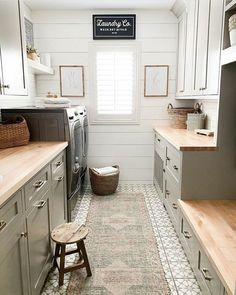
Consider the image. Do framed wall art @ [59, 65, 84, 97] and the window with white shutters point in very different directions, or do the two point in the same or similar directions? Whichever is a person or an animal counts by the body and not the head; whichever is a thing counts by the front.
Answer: same or similar directions

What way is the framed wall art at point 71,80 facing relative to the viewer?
toward the camera

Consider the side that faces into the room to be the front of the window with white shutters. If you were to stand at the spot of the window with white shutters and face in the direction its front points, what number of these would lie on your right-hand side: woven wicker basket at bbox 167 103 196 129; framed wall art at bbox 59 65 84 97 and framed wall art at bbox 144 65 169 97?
1

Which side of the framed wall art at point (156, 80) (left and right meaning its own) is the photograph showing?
front

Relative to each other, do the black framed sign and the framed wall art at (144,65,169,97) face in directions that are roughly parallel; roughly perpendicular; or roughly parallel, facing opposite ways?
roughly parallel

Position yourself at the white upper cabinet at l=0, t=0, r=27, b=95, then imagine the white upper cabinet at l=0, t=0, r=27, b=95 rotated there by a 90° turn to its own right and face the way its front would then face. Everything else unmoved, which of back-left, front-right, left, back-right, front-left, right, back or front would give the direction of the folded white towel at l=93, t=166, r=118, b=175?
back

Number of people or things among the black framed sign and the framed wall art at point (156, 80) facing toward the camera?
2

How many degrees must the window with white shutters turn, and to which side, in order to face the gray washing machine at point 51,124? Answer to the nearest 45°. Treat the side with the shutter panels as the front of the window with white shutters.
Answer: approximately 45° to its right

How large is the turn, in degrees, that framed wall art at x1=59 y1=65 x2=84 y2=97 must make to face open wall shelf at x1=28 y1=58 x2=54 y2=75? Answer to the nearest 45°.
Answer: approximately 45° to its right

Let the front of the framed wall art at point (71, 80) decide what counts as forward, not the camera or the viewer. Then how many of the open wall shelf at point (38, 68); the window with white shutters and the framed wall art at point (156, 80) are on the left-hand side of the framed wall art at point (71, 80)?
2

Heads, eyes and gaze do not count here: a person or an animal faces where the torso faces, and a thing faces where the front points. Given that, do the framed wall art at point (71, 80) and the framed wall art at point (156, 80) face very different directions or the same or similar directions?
same or similar directions

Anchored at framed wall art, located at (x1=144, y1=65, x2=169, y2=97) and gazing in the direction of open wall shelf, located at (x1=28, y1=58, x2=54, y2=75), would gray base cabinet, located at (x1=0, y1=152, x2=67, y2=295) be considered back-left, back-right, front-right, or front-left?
front-left

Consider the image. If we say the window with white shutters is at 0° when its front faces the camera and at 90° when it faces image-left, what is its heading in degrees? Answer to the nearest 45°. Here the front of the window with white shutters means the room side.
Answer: approximately 0°

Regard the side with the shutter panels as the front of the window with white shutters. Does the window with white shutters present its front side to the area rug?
yes

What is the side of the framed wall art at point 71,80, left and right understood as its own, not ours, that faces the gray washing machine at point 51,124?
front

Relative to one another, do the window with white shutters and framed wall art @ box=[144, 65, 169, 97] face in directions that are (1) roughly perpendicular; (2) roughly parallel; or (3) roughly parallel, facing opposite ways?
roughly parallel

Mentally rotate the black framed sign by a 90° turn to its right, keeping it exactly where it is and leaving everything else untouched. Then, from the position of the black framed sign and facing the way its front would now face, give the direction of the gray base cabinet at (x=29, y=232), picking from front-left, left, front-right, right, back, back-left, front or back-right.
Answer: left
